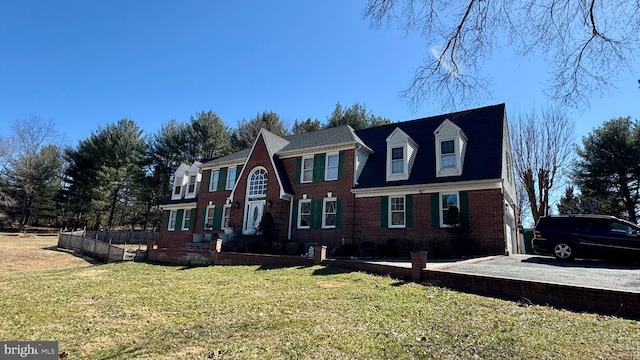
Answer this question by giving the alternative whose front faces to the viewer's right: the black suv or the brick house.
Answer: the black suv

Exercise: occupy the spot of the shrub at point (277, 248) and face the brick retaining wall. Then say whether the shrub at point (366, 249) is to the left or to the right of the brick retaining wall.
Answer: left

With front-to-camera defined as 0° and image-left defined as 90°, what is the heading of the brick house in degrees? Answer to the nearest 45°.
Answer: approximately 45°

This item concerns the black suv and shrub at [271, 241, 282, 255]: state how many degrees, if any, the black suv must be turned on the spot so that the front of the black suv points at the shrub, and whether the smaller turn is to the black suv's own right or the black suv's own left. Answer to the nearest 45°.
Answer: approximately 180°

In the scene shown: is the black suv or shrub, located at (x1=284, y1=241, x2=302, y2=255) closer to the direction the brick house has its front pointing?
the shrub

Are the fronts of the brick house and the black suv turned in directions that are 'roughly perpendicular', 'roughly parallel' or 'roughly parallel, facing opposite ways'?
roughly perpendicular

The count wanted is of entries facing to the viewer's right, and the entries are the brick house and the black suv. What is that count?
1

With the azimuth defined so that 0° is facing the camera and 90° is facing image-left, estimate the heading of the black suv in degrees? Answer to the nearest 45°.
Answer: approximately 270°

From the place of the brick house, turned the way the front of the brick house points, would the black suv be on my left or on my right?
on my left

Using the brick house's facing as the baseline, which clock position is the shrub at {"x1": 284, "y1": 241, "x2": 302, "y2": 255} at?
The shrub is roughly at 1 o'clock from the brick house.

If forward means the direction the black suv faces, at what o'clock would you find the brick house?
The brick house is roughly at 6 o'clock from the black suv.

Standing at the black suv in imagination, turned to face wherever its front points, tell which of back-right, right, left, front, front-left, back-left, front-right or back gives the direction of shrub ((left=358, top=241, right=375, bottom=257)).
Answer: back
